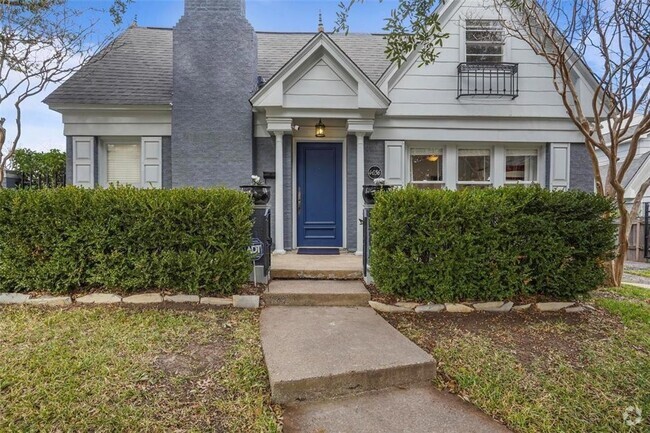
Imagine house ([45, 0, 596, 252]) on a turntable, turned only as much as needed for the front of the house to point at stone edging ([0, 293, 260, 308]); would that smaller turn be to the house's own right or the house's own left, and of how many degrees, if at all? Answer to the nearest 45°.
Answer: approximately 45° to the house's own right

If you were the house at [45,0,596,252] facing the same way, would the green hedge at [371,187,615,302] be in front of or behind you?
in front

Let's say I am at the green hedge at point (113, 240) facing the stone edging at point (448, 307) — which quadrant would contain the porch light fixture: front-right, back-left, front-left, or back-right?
front-left

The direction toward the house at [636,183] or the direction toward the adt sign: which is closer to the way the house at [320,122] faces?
the adt sign

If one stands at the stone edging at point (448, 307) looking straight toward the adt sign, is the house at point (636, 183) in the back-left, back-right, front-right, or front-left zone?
back-right

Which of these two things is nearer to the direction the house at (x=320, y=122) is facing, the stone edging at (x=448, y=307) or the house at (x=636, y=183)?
the stone edging

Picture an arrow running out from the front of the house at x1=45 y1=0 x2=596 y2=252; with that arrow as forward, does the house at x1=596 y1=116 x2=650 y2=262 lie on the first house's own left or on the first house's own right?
on the first house's own left

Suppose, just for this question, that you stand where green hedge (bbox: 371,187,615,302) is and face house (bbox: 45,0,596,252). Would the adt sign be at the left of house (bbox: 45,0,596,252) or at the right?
left

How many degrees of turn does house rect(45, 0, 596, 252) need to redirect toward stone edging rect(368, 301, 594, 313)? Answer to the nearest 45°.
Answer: approximately 45° to its left

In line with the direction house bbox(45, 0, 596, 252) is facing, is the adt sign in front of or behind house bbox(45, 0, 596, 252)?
in front

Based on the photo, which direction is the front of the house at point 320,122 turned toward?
toward the camera

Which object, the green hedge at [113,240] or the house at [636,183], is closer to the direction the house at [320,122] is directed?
the green hedge

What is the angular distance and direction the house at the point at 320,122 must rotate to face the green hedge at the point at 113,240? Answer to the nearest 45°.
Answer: approximately 45° to its right
